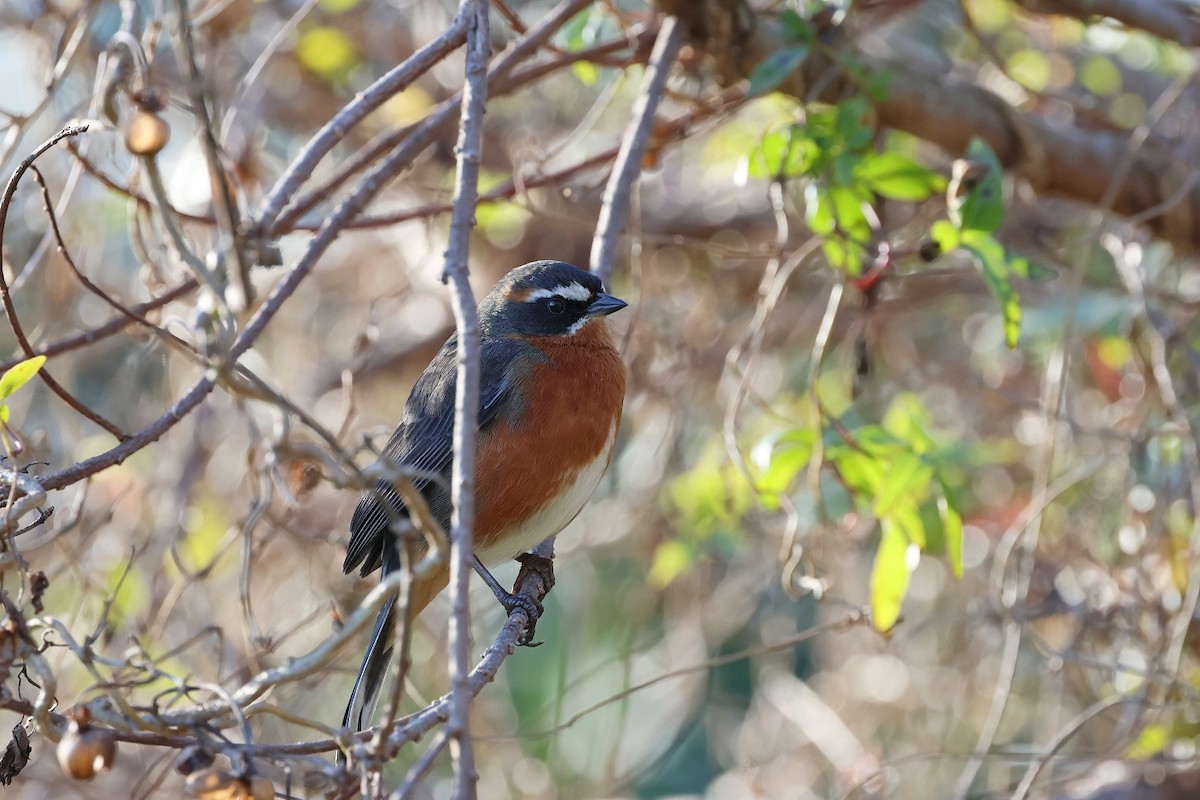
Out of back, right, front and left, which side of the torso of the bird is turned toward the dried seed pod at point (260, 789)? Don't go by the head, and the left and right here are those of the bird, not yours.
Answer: right

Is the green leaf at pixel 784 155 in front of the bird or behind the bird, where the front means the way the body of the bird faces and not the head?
in front

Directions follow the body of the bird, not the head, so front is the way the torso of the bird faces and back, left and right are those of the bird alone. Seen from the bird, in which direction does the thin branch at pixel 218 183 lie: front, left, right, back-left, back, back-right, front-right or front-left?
right

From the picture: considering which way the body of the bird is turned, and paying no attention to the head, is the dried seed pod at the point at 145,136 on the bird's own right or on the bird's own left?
on the bird's own right

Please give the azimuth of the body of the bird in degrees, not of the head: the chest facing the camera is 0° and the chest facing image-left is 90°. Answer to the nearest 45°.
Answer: approximately 270°
